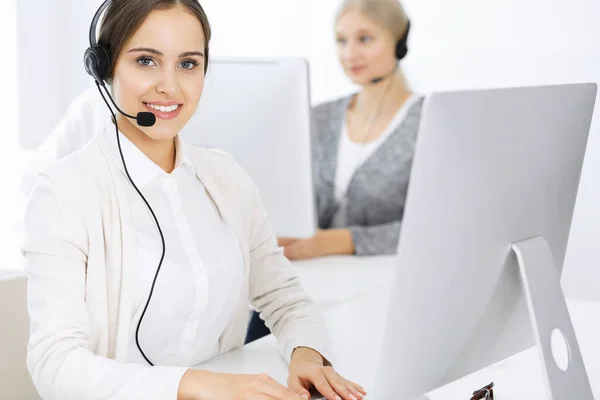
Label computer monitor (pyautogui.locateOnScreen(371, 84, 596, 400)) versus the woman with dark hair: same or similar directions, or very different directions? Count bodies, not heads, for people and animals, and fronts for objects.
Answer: very different directions

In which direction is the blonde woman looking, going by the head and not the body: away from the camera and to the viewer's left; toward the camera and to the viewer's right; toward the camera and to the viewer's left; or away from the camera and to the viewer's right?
toward the camera and to the viewer's left

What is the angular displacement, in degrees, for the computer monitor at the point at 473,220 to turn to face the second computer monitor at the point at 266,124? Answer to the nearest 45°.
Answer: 0° — it already faces it

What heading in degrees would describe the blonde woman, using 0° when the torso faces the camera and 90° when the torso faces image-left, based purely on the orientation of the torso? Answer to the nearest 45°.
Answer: approximately 45°

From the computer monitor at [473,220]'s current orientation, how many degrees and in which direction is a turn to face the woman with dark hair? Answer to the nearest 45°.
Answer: approximately 45° to its left

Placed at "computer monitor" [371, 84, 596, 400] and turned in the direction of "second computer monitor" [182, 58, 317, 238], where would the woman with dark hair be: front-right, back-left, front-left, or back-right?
front-left

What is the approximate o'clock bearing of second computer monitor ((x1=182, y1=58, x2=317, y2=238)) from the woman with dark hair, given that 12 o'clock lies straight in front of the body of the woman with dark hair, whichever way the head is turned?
The second computer monitor is roughly at 8 o'clock from the woman with dark hair.

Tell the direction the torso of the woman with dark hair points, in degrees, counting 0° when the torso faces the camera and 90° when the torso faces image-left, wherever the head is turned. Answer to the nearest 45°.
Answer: approximately 315°

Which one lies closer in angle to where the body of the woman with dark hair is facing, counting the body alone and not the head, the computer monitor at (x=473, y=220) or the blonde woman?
the computer monitor

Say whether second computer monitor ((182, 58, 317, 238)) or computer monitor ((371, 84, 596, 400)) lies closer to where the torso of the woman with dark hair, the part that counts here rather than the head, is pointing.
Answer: the computer monitor

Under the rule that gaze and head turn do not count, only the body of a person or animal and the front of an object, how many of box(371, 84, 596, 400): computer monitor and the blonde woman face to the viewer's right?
0
